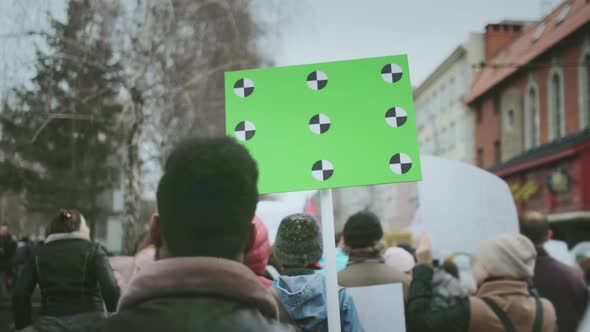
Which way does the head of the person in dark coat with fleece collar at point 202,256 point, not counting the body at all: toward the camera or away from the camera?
away from the camera

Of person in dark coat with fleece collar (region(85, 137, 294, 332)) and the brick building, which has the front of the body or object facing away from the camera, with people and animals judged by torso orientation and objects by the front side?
the person in dark coat with fleece collar

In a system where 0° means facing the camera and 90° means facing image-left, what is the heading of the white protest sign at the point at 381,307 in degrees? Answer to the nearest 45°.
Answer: approximately 180°

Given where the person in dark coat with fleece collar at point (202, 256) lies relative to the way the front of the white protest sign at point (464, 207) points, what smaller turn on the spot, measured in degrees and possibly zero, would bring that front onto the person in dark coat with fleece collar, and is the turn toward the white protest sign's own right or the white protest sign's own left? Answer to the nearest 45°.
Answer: approximately 180°

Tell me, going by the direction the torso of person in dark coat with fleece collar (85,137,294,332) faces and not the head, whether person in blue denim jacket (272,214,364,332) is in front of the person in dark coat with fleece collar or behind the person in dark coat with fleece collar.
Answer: in front

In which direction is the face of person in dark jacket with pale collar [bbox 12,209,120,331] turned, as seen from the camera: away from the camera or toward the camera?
away from the camera

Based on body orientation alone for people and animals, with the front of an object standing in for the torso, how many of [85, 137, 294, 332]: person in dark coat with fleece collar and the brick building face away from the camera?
1

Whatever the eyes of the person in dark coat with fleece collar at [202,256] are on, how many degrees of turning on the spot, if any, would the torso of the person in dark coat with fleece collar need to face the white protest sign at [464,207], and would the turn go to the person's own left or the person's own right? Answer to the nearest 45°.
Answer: approximately 45° to the person's own right

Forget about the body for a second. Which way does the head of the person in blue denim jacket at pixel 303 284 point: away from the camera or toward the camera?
away from the camera

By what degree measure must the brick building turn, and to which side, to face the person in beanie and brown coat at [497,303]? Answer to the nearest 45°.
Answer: approximately 45° to its left

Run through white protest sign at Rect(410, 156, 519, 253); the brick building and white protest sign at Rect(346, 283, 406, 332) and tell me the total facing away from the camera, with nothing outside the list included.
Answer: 2

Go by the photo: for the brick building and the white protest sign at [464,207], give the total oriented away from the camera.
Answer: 1

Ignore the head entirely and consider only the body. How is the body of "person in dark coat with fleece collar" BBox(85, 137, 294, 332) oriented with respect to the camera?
away from the camera

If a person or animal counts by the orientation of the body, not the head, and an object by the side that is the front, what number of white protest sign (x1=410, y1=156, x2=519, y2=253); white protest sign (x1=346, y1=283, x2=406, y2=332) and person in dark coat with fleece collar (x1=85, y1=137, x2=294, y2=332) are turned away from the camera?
3

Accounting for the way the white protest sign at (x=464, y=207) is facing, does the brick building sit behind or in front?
in front

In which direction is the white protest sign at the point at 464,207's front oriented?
away from the camera

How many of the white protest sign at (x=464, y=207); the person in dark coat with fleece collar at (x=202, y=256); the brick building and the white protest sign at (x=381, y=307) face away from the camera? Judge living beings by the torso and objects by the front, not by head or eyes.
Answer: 3

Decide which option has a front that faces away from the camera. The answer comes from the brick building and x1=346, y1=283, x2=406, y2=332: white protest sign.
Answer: the white protest sign

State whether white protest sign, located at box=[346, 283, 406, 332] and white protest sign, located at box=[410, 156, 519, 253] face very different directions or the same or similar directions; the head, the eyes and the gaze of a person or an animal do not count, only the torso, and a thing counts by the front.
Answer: same or similar directions
